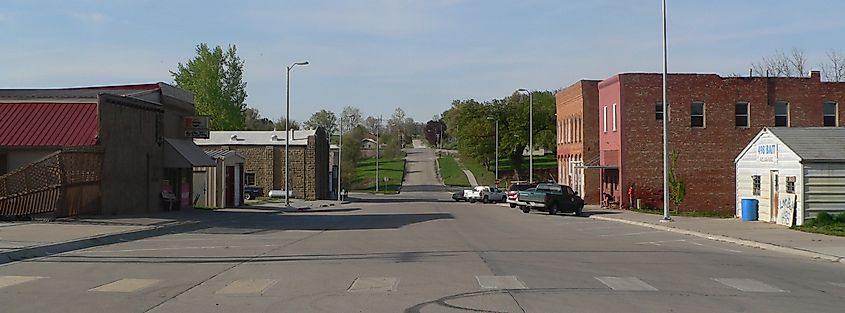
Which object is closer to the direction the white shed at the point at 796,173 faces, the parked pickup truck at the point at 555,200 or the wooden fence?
the wooden fence

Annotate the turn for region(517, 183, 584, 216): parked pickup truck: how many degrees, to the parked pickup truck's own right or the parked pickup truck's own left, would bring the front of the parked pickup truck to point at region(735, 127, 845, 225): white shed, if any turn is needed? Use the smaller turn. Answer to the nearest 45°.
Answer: approximately 90° to the parked pickup truck's own right

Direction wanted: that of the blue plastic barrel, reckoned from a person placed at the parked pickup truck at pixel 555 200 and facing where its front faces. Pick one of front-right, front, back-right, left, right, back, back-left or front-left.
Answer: right

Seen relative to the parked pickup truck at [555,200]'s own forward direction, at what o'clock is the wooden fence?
The wooden fence is roughly at 6 o'clock from the parked pickup truck.

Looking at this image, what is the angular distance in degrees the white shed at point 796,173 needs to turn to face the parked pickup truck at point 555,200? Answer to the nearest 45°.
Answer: approximately 90° to its right

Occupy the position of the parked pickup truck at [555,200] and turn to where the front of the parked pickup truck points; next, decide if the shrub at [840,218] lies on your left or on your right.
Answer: on your right

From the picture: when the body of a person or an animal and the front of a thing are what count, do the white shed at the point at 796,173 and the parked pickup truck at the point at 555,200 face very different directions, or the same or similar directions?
very different directions

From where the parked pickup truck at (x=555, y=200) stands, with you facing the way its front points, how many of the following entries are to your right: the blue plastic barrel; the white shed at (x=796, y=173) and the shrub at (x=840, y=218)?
3

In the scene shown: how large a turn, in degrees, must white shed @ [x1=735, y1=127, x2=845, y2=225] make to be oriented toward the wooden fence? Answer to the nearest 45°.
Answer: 0° — it already faces it

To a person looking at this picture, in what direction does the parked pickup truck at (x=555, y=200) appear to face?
facing away from the viewer and to the right of the viewer
